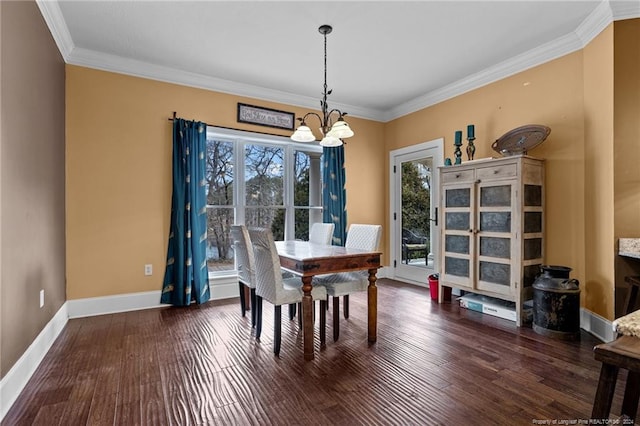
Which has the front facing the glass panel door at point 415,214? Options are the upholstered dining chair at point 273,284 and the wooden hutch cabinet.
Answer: the upholstered dining chair

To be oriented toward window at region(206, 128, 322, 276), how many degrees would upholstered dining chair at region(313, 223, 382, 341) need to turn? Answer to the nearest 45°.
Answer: approximately 90° to its right

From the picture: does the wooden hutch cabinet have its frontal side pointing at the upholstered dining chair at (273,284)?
yes

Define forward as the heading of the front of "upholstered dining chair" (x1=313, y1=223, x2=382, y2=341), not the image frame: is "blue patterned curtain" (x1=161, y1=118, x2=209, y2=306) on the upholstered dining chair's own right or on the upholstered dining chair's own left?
on the upholstered dining chair's own right

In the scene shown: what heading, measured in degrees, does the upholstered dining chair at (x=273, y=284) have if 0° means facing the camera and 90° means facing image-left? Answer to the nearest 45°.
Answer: approximately 225°

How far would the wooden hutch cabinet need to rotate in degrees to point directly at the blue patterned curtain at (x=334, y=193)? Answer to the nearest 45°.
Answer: approximately 45° to its right

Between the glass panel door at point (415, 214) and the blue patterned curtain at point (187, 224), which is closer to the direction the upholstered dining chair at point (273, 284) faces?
the glass panel door

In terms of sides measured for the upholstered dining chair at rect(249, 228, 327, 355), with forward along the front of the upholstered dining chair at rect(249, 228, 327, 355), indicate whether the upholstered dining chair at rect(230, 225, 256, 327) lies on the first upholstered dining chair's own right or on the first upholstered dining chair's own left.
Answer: on the first upholstered dining chair's own left

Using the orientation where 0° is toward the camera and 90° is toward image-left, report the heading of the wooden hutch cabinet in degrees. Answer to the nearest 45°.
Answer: approximately 45°

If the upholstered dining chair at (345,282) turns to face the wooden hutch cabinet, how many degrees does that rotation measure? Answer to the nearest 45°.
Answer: approximately 135° to its left

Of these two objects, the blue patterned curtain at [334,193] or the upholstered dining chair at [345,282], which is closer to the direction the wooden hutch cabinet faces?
the upholstered dining chair

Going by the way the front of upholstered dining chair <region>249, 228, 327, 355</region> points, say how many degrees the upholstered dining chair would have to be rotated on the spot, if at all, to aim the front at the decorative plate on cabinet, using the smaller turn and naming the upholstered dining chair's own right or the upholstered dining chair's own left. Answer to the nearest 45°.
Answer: approximately 45° to the upholstered dining chair's own right

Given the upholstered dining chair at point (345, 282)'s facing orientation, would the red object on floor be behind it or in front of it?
behind
